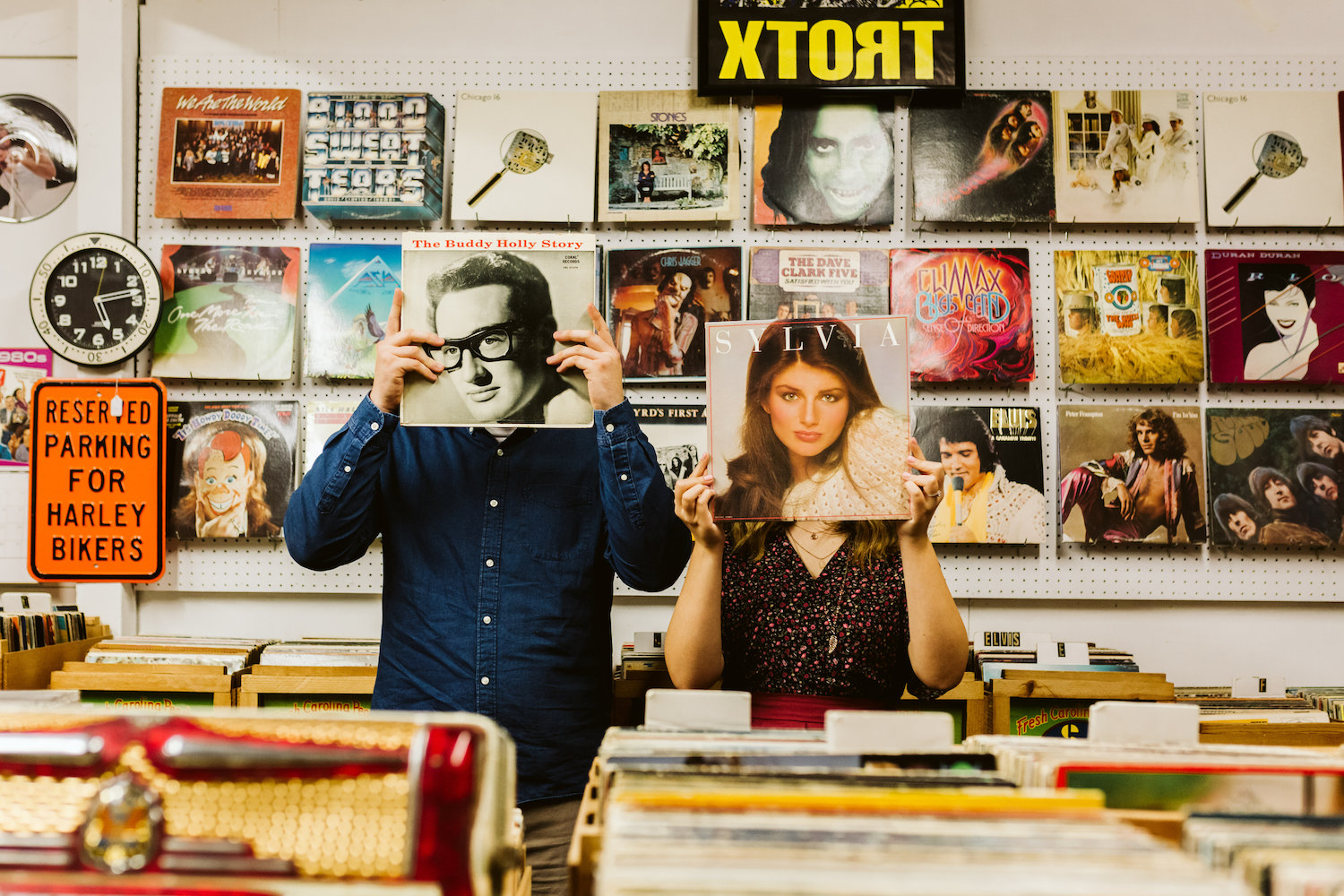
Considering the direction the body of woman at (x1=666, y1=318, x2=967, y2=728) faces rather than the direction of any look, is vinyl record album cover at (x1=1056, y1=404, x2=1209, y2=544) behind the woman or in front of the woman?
behind

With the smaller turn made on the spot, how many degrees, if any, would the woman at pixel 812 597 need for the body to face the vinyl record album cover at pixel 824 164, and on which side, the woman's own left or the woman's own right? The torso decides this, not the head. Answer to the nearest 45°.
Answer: approximately 180°

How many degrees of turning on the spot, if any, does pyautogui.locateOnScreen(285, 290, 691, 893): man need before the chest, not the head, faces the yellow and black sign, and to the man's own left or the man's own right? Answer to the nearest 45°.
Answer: approximately 135° to the man's own left

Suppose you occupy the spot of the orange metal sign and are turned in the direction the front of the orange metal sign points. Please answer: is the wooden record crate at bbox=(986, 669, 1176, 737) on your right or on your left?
on your left

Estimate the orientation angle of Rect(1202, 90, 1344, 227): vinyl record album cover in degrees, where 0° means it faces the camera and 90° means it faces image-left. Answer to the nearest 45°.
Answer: approximately 0°

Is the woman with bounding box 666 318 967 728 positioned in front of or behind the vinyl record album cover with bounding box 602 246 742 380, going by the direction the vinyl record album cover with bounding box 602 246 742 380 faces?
in front

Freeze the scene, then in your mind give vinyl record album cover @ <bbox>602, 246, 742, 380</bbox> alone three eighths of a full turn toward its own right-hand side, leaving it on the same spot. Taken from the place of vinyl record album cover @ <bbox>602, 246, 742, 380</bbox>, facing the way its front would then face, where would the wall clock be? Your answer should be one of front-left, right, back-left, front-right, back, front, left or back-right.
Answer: front-left
